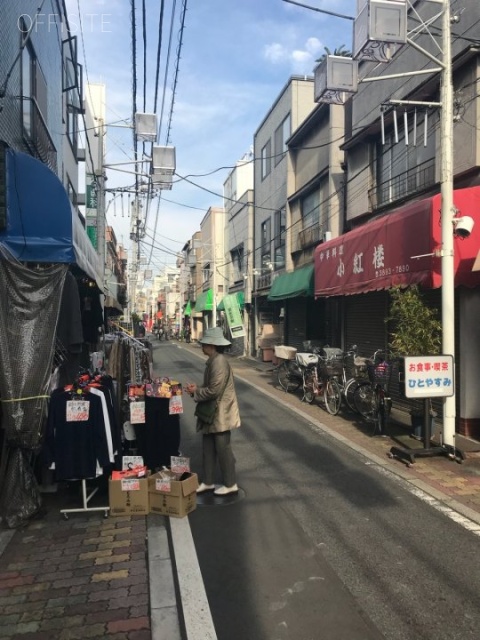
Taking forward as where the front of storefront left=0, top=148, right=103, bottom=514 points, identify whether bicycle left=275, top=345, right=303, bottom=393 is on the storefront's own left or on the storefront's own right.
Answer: on the storefront's own left

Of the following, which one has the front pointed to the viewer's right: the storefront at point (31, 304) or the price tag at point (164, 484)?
the storefront

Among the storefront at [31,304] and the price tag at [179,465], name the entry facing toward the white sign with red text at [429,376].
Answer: the storefront

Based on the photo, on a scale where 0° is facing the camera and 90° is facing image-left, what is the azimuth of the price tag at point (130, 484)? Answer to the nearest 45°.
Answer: approximately 0°

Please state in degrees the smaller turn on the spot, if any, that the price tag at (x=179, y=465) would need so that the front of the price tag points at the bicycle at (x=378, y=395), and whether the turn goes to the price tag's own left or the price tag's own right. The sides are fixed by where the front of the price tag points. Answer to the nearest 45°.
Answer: approximately 135° to the price tag's own left

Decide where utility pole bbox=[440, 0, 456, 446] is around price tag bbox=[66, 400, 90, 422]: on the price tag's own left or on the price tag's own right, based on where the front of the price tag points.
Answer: on the price tag's own left

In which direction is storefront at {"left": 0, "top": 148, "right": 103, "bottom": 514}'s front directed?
to the viewer's right
